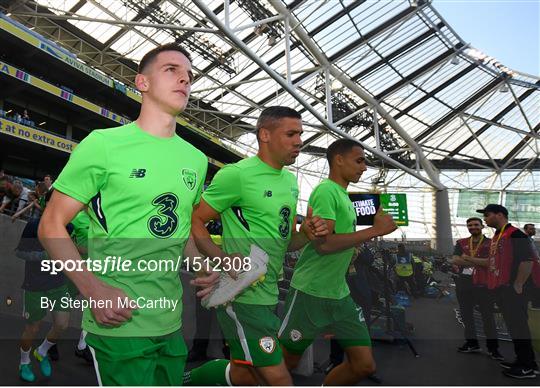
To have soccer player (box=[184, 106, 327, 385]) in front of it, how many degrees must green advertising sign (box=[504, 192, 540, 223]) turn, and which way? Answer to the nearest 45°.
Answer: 0° — it already faces them

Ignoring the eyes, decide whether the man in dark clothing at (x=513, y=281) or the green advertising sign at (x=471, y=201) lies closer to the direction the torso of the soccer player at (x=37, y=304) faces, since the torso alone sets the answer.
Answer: the man in dark clothing

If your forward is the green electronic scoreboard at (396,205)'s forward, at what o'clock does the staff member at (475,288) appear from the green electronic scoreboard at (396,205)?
The staff member is roughly at 12 o'clock from the green electronic scoreboard.

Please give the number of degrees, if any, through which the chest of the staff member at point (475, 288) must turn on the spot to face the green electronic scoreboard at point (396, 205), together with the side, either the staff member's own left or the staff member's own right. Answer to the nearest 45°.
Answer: approximately 180°

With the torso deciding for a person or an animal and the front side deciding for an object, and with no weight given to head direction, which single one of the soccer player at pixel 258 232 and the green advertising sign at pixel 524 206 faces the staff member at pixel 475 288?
the green advertising sign

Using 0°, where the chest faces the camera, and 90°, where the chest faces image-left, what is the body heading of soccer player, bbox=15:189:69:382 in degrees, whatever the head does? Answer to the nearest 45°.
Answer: approximately 315°

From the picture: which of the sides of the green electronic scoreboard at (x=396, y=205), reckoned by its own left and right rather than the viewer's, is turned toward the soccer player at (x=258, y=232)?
front

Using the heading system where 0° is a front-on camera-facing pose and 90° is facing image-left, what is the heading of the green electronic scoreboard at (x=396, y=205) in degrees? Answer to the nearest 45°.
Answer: approximately 0°

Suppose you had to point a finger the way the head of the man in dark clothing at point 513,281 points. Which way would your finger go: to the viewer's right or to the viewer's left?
to the viewer's left

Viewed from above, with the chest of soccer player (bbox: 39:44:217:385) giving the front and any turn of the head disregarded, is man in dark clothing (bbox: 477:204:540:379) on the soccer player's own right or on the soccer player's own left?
on the soccer player's own left
